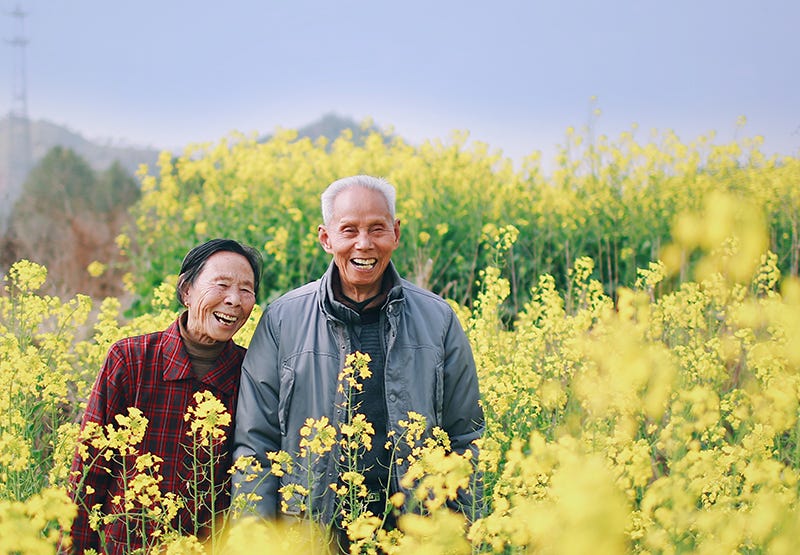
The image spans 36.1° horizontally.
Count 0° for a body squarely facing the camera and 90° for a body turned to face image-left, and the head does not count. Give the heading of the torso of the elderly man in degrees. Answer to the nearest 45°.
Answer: approximately 0°

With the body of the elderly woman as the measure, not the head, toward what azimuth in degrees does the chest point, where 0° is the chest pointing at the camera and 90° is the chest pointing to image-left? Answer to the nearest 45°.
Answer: approximately 315°
